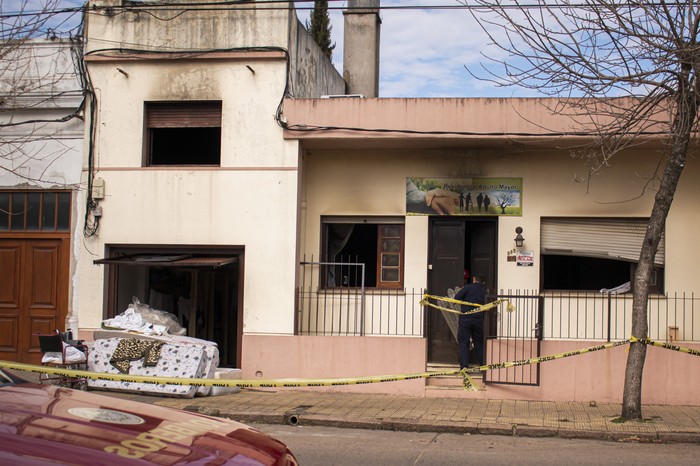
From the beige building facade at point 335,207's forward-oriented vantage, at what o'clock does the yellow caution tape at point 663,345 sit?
The yellow caution tape is roughly at 10 o'clock from the beige building facade.

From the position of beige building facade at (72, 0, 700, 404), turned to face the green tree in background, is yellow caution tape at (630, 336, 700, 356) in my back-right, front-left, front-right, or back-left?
back-right

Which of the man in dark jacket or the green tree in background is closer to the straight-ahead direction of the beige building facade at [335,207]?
the man in dark jacket

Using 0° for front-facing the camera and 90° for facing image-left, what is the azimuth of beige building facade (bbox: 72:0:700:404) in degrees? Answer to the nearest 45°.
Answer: approximately 0°

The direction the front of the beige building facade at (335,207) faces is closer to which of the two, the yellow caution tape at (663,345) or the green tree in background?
the yellow caution tape

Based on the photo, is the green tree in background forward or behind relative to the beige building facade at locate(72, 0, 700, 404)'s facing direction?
behind
